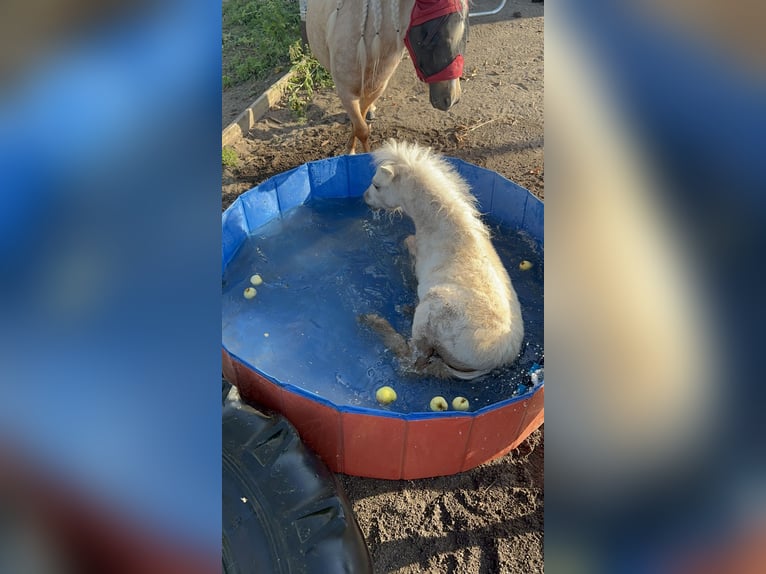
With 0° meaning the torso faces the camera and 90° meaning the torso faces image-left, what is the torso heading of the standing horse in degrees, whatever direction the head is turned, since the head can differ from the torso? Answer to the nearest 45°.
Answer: approximately 315°

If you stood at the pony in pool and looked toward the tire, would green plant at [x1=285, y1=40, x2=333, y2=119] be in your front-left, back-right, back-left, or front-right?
back-right

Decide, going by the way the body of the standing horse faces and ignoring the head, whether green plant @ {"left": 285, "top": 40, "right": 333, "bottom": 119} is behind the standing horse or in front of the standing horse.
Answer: behind

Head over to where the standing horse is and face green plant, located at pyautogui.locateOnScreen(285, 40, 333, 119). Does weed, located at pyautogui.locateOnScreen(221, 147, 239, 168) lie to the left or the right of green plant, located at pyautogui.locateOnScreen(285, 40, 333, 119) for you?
left

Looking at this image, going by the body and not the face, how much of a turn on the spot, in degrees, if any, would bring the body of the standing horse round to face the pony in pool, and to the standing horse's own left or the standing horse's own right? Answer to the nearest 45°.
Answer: approximately 45° to the standing horse's own right

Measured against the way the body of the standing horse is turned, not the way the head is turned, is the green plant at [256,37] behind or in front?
behind
